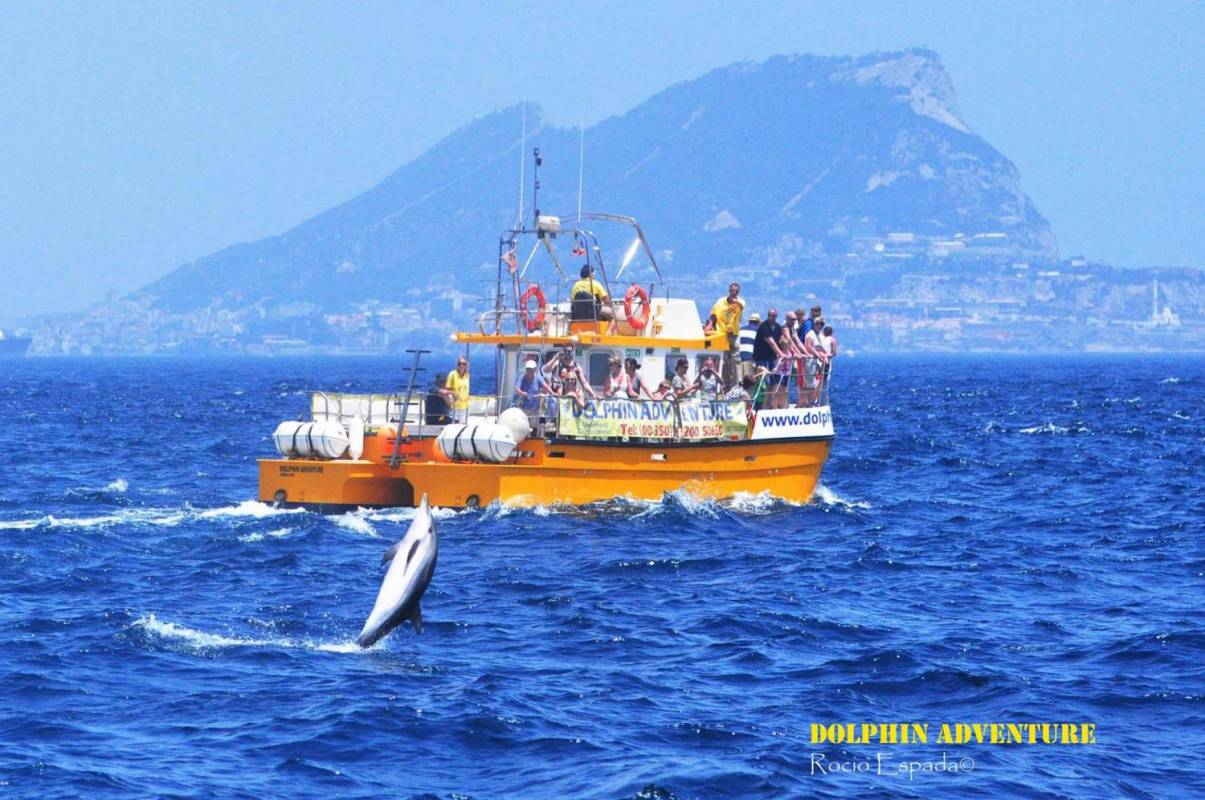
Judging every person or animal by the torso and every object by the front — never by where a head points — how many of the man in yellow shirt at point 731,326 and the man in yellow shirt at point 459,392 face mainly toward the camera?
2

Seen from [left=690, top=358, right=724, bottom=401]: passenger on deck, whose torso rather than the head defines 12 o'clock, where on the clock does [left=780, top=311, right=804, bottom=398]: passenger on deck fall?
[left=780, top=311, right=804, bottom=398]: passenger on deck is roughly at 8 o'clock from [left=690, top=358, right=724, bottom=401]: passenger on deck.

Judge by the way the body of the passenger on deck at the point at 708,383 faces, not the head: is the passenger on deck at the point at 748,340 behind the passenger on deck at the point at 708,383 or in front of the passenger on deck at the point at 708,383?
behind

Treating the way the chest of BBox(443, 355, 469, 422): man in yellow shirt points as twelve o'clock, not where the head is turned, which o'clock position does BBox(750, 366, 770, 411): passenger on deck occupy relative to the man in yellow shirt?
The passenger on deck is roughly at 9 o'clock from the man in yellow shirt.

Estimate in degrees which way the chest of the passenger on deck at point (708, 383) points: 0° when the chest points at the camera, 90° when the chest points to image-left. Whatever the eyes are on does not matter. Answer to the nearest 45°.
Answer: approximately 0°
